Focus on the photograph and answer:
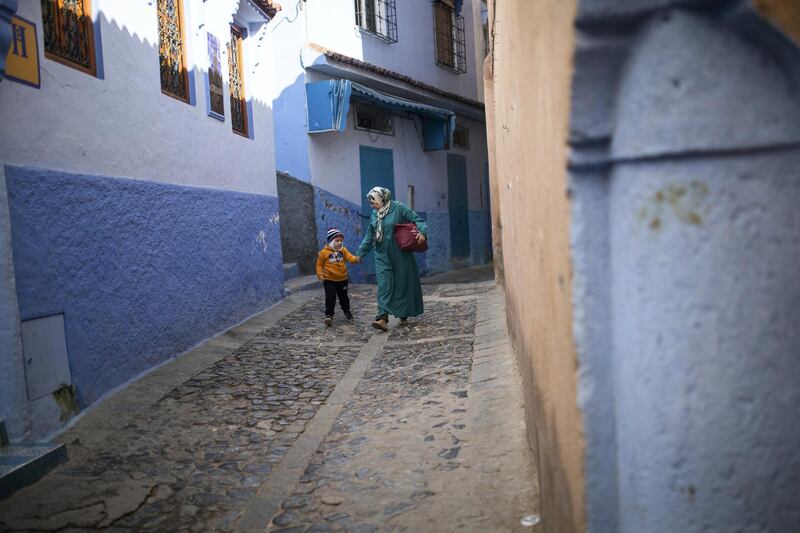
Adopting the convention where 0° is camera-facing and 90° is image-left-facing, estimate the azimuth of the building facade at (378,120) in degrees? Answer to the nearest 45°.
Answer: approximately 315°

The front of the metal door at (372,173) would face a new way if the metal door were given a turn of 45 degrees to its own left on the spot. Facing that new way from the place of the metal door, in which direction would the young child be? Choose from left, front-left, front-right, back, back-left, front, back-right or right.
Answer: right

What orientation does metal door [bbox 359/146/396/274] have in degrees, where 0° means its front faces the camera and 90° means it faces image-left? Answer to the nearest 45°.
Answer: approximately 315°

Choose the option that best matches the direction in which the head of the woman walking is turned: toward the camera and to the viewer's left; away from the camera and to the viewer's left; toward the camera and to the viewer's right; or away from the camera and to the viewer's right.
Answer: toward the camera and to the viewer's left

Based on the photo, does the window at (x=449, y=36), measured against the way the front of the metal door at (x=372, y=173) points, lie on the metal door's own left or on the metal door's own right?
on the metal door's own left

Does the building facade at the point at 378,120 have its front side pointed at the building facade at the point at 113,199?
no

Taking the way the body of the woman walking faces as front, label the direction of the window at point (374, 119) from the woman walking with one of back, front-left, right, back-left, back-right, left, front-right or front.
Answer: back-right

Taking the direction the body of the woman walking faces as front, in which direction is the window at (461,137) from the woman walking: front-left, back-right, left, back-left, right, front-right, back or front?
back-right

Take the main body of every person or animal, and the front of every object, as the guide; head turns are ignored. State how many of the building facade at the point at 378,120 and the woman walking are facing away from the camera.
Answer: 0

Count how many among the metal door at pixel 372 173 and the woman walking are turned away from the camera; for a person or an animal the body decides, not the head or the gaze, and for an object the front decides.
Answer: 0

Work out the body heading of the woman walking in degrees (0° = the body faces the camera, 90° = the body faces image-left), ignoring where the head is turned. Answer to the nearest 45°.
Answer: approximately 45°

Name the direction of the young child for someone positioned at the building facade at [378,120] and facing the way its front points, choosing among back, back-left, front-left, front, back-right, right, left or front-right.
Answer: front-right

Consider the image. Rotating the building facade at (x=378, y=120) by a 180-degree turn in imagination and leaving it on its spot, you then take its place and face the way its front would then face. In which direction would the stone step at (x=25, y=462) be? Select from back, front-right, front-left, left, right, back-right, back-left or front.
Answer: back-left

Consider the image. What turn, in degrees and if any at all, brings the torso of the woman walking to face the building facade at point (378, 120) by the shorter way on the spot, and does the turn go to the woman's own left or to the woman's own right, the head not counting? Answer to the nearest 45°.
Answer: approximately 135° to the woman's own right
